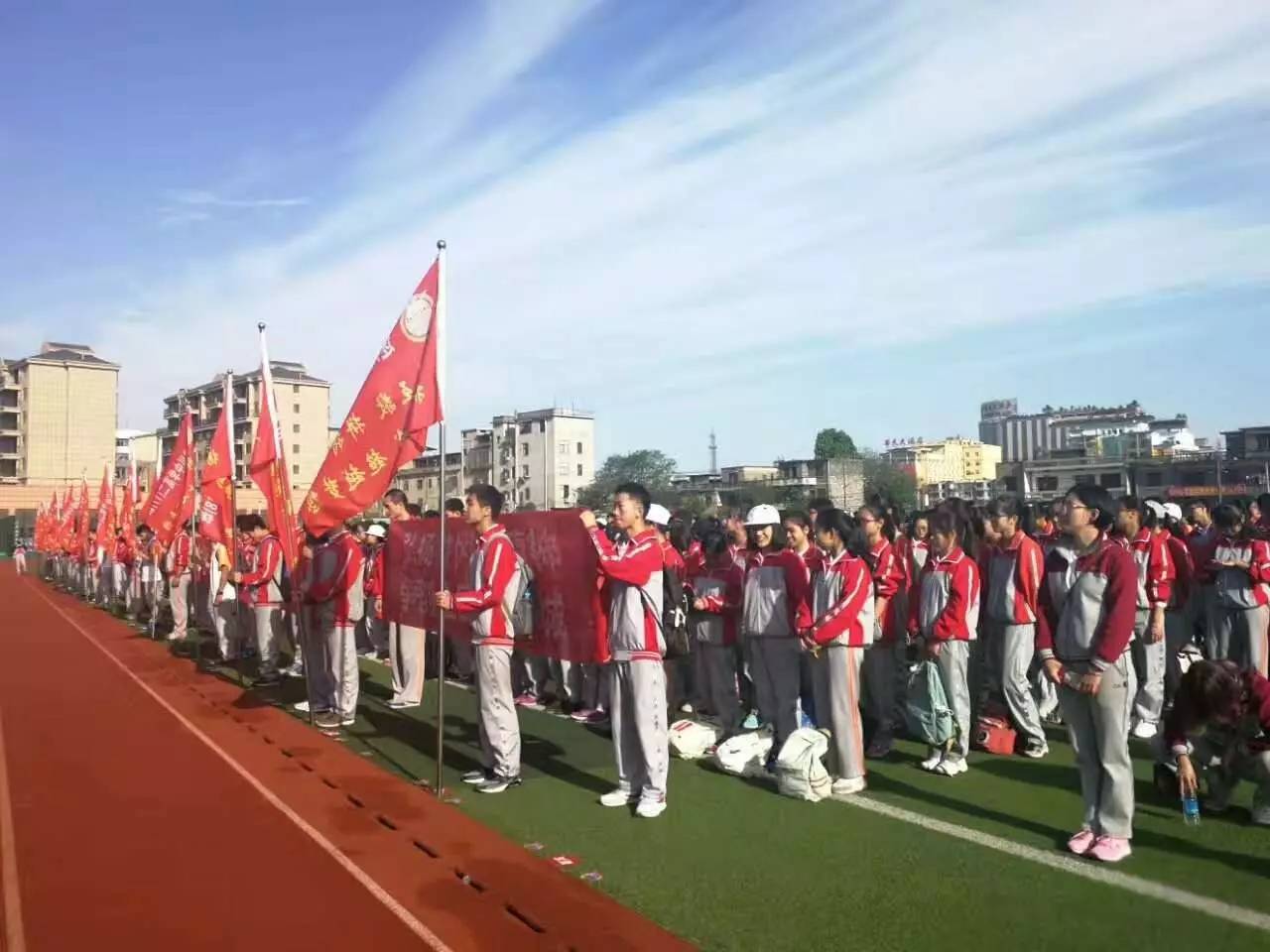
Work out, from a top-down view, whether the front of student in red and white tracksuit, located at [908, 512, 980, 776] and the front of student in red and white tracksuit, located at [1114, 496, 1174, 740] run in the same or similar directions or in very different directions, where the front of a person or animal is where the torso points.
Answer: same or similar directions

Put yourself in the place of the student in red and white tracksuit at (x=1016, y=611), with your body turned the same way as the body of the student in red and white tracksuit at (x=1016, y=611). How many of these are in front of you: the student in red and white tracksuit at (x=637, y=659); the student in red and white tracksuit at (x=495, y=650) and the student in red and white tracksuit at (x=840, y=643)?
3

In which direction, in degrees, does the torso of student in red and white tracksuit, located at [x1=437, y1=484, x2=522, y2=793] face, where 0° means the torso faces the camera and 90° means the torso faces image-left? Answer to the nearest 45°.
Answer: approximately 90°

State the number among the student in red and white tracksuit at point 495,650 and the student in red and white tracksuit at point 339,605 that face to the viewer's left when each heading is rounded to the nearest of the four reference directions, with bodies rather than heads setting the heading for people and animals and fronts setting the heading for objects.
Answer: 2

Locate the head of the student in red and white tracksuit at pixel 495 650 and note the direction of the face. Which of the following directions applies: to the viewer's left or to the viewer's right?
to the viewer's left

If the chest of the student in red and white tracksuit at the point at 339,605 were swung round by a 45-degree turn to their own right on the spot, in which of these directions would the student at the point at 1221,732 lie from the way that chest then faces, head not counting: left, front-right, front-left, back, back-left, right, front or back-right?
back

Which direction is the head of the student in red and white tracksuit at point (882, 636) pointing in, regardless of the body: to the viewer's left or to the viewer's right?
to the viewer's left

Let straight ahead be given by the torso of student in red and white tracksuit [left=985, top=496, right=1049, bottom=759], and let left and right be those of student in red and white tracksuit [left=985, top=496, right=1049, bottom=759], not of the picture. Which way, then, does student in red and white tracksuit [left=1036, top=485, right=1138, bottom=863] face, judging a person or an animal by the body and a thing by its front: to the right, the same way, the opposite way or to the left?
the same way

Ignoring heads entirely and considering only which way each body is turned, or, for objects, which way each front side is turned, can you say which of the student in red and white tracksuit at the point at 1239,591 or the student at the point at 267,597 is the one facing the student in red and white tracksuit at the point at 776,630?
the student in red and white tracksuit at the point at 1239,591

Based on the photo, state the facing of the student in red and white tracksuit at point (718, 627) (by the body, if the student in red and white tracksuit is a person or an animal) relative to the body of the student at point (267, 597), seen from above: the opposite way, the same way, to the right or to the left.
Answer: the same way

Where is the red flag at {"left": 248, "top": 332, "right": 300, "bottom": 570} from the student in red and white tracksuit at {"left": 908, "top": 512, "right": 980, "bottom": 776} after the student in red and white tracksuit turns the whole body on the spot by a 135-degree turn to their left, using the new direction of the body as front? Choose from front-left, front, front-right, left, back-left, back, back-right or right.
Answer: back

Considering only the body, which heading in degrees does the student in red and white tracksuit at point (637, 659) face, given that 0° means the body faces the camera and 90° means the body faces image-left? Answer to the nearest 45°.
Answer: approximately 45°

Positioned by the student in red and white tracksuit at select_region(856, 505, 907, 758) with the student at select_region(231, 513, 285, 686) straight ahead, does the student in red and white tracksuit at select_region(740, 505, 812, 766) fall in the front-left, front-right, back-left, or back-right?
front-left

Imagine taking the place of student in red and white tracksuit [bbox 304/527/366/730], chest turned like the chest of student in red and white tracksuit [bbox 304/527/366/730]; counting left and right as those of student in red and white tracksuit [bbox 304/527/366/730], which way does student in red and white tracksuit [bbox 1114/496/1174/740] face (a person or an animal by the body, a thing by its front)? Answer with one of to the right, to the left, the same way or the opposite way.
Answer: the same way

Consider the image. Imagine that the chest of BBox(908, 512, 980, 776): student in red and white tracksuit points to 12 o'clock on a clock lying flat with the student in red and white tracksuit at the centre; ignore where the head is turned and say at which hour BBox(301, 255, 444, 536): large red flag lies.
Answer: The large red flag is roughly at 1 o'clock from the student in red and white tracksuit.

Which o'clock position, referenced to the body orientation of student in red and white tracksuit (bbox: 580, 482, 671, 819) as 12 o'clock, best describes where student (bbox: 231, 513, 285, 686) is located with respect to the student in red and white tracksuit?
The student is roughly at 3 o'clock from the student in red and white tracksuit.

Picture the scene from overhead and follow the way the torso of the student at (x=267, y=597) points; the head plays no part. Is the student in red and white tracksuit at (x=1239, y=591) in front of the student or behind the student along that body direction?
behind

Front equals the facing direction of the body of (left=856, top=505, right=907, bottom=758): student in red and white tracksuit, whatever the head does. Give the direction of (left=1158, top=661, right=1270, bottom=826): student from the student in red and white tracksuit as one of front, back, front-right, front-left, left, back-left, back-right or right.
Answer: left
